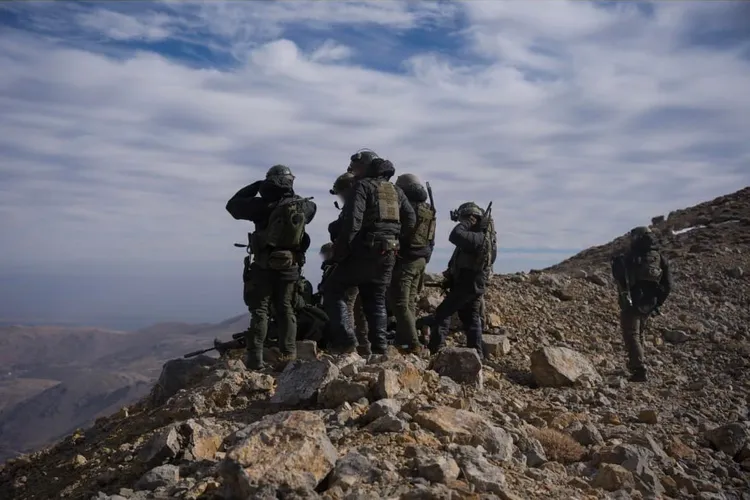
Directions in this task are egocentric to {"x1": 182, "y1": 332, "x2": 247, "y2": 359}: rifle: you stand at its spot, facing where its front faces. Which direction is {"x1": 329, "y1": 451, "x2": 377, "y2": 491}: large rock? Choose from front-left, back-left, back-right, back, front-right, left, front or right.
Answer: left

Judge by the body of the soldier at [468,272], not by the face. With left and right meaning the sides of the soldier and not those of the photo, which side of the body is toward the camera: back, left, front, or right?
left

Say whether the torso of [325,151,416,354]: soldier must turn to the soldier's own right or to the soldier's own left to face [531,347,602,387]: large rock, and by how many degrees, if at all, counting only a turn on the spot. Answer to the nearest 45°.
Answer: approximately 135° to the soldier's own right

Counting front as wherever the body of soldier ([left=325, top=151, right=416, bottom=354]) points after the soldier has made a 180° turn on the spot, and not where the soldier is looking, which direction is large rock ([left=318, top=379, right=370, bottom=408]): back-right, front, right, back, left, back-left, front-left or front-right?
front-right

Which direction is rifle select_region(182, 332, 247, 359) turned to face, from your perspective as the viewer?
facing to the left of the viewer

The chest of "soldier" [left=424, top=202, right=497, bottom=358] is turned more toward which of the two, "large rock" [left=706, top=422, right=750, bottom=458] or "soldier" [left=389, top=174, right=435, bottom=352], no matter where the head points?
the soldier

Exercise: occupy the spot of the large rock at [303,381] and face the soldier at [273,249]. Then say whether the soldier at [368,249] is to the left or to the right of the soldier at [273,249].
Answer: right

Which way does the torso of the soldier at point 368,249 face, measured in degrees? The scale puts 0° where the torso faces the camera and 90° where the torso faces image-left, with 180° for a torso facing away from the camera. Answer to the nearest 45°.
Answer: approximately 135°

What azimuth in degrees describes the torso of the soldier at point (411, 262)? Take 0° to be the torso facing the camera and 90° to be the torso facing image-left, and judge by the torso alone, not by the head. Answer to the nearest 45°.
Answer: approximately 135°

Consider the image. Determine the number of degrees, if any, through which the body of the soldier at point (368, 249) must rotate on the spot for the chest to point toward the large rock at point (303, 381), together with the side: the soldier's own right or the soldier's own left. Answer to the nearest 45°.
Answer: approximately 135° to the soldier's own left

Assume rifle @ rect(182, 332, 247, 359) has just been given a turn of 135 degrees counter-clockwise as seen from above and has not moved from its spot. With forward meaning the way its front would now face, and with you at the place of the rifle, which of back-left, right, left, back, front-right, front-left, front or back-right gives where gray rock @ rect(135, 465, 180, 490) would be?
front-right

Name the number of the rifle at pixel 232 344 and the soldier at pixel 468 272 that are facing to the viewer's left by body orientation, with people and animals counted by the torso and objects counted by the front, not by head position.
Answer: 2

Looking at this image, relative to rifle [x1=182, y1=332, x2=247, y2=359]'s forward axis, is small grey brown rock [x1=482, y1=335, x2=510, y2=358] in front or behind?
behind
